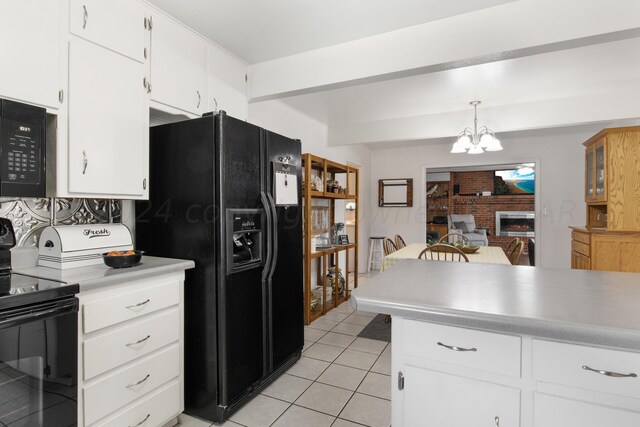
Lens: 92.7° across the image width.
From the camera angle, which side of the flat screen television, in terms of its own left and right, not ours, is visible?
front

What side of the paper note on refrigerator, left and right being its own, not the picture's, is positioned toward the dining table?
left

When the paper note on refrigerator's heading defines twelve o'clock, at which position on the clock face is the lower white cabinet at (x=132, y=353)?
The lower white cabinet is roughly at 3 o'clock from the paper note on refrigerator.

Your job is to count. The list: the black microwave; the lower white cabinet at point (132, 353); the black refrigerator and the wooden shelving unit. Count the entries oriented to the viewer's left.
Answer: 0

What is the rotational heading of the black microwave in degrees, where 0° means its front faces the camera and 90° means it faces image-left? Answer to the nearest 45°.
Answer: approximately 315°

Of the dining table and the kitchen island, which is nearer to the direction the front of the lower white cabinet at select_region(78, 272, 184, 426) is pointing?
the kitchen island

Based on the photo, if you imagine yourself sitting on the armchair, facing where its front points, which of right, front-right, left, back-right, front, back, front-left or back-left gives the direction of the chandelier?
front-right

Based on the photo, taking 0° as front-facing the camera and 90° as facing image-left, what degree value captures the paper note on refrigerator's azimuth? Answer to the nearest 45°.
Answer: approximately 315°

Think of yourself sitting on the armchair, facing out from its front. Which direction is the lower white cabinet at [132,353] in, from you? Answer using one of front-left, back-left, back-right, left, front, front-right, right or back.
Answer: front-right

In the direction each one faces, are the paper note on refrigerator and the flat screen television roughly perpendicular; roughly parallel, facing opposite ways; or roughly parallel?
roughly perpendicular

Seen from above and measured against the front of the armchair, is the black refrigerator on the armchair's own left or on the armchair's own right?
on the armchair's own right

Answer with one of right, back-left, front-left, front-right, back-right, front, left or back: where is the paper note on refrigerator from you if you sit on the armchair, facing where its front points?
front-right

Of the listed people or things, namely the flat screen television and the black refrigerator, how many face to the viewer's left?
0

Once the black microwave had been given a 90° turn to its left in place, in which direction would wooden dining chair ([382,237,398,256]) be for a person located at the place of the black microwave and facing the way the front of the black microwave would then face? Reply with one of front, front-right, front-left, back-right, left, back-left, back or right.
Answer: front-right

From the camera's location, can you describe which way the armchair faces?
facing the viewer and to the right of the viewer

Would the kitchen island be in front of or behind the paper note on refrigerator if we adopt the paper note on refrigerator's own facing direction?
in front

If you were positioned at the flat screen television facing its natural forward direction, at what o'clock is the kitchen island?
The kitchen island is roughly at 12 o'clock from the flat screen television.

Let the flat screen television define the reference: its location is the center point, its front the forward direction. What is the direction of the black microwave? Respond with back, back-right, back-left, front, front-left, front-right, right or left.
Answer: front

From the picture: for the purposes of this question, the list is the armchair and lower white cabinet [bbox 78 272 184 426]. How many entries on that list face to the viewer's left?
0
